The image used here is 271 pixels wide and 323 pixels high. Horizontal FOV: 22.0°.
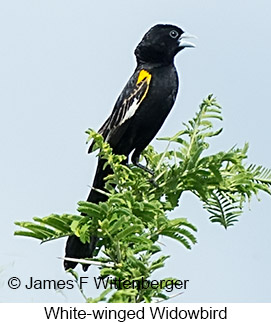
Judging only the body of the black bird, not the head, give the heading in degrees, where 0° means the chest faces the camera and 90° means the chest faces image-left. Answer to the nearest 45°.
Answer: approximately 270°
